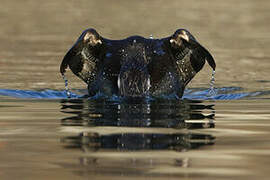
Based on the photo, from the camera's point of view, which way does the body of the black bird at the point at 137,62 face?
toward the camera
